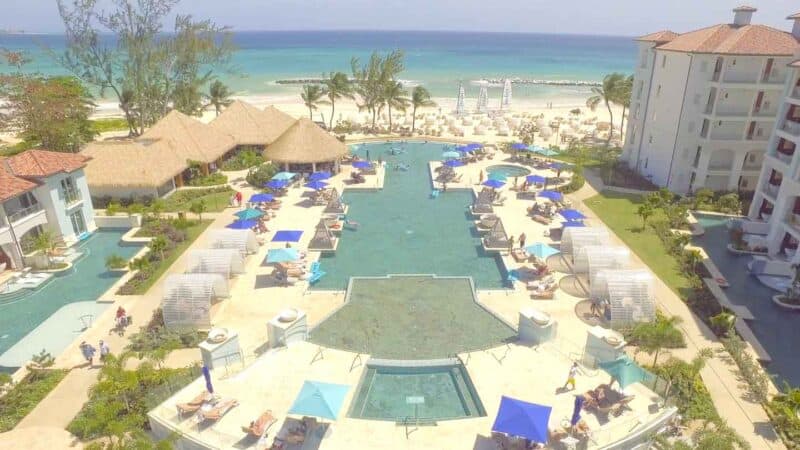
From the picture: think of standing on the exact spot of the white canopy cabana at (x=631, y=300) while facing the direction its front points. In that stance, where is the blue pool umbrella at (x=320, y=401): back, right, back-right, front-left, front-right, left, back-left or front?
front-left

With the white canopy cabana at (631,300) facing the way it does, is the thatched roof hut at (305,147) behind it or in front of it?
in front

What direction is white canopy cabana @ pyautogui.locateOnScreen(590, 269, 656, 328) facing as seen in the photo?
to the viewer's left

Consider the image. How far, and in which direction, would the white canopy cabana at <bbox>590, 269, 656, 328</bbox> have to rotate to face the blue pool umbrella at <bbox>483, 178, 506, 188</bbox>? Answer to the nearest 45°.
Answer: approximately 45° to its right

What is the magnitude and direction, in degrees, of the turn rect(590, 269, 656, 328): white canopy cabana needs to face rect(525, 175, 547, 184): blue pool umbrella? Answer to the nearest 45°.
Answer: approximately 45° to its right

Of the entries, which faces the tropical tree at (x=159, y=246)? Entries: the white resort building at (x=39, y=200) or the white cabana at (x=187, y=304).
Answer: the white resort building

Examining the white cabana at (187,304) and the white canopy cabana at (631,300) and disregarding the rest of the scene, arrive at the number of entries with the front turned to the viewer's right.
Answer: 1

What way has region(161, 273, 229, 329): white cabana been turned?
to the viewer's right

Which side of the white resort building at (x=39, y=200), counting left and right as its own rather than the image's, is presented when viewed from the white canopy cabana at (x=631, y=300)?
front

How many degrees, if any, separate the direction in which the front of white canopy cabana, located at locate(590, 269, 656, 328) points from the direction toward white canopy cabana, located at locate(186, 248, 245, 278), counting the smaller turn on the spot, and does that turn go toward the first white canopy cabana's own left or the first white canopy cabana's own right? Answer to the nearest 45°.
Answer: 0° — it already faces it

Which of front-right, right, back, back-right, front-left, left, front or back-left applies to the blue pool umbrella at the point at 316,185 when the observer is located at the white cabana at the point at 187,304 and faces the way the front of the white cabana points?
front-left

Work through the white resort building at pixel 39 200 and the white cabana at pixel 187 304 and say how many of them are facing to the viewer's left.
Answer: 0

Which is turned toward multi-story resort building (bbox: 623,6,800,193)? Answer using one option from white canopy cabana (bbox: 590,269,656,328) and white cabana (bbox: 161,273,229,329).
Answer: the white cabana

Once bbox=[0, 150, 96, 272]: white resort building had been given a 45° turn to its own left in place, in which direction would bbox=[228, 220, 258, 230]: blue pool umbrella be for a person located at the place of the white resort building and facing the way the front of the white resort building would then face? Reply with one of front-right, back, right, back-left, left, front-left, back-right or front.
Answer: front-right

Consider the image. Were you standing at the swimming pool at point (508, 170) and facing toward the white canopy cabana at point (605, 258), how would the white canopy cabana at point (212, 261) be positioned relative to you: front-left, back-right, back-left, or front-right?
front-right

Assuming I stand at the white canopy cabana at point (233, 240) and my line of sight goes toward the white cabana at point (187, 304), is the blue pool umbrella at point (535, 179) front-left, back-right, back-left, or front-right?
back-left

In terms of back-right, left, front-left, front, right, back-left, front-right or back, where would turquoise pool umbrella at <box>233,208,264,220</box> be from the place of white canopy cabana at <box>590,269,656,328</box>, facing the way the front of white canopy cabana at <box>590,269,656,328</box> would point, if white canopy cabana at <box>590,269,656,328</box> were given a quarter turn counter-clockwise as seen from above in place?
right

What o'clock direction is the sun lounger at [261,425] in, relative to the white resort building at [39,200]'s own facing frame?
The sun lounger is roughly at 1 o'clock from the white resort building.

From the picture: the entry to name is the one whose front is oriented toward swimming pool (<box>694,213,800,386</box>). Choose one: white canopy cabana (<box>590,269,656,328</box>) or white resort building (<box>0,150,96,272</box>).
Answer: the white resort building

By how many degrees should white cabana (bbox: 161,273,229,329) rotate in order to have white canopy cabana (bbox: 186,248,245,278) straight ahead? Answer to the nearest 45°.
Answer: approximately 45° to its left
